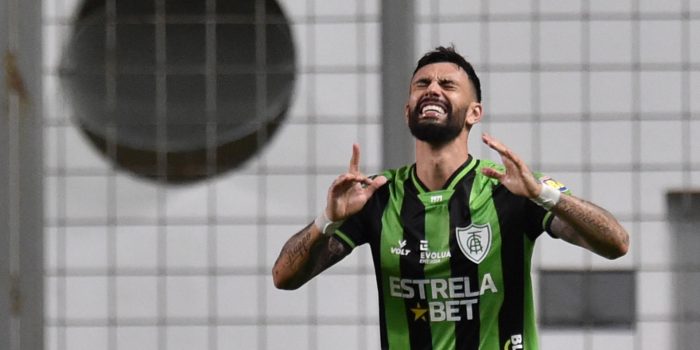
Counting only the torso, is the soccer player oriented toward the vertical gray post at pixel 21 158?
no

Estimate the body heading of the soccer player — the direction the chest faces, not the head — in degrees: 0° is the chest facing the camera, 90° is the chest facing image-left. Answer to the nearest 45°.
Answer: approximately 0°

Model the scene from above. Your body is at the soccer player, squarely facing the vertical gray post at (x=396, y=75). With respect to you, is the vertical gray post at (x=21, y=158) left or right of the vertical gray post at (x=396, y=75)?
left

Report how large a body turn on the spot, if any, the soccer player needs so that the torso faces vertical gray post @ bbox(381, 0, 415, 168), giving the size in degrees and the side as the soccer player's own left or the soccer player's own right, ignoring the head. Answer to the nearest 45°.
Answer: approximately 180°
